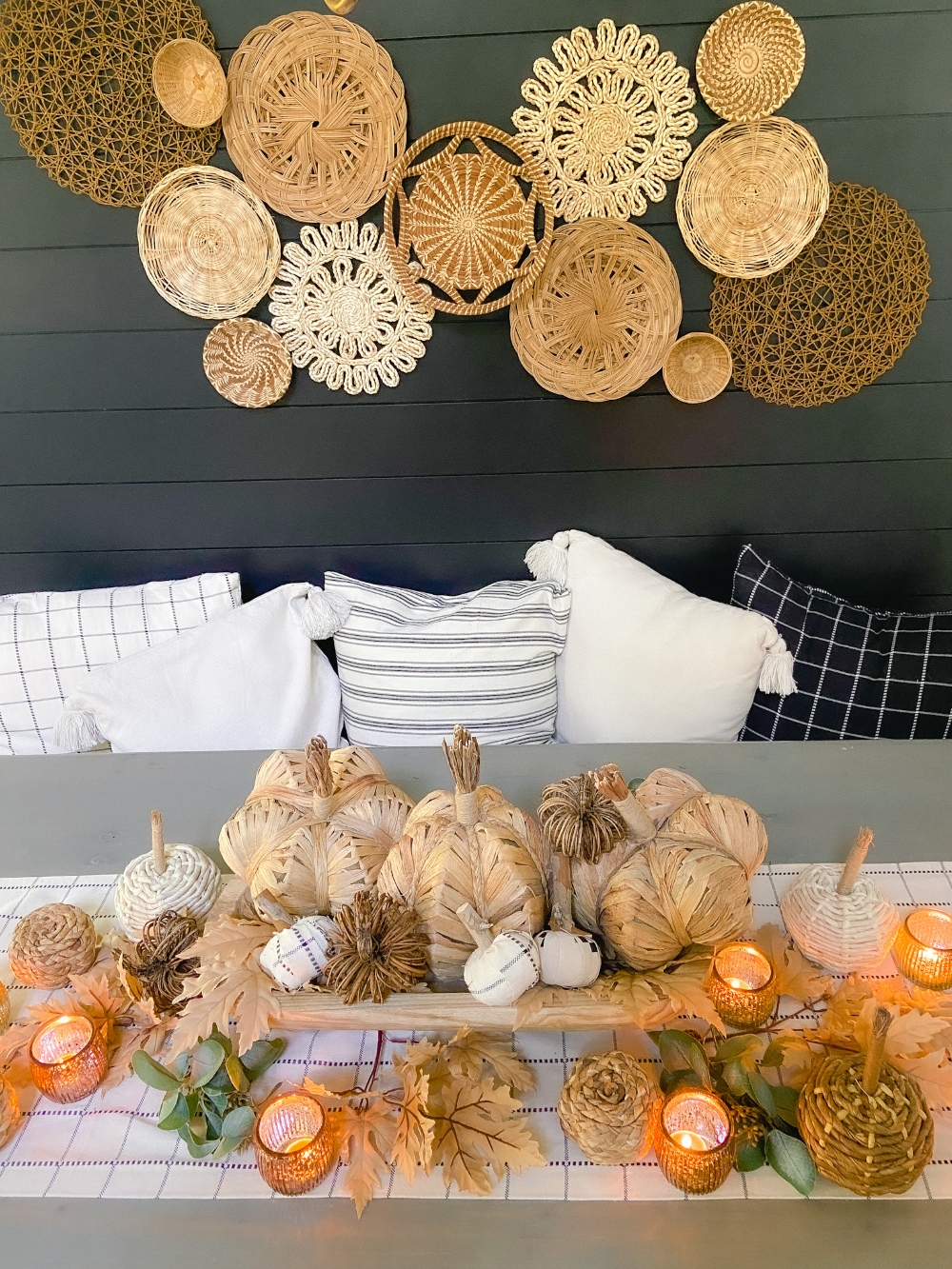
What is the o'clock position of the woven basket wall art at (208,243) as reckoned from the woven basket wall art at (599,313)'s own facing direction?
the woven basket wall art at (208,243) is roughly at 3 o'clock from the woven basket wall art at (599,313).

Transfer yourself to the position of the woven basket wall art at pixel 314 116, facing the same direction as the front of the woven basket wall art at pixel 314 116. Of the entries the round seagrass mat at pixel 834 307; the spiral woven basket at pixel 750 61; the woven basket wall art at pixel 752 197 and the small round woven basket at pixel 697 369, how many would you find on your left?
4

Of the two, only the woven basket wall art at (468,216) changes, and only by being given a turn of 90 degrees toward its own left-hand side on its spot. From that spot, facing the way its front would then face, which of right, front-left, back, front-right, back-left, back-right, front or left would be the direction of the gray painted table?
right

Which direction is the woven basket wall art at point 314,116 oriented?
toward the camera

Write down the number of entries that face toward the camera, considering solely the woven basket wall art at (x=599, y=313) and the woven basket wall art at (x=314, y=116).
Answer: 2

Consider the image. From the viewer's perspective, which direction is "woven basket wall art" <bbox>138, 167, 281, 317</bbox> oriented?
toward the camera

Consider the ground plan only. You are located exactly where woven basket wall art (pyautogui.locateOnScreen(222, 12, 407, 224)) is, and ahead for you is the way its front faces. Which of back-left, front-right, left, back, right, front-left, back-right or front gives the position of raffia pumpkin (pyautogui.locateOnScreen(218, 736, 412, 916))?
front

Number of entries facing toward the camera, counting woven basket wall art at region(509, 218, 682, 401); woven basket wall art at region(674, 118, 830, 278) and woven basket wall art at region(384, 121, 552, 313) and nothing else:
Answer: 3

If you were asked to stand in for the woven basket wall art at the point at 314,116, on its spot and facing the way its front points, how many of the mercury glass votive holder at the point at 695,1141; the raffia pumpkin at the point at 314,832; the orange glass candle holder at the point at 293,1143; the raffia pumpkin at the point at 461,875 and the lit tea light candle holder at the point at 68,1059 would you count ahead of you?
5

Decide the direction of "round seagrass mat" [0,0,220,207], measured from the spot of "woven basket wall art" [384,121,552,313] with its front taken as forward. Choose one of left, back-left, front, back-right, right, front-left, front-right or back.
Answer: right

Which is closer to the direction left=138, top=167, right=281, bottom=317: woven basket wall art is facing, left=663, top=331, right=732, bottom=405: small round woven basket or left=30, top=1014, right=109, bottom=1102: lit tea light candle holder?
the lit tea light candle holder
